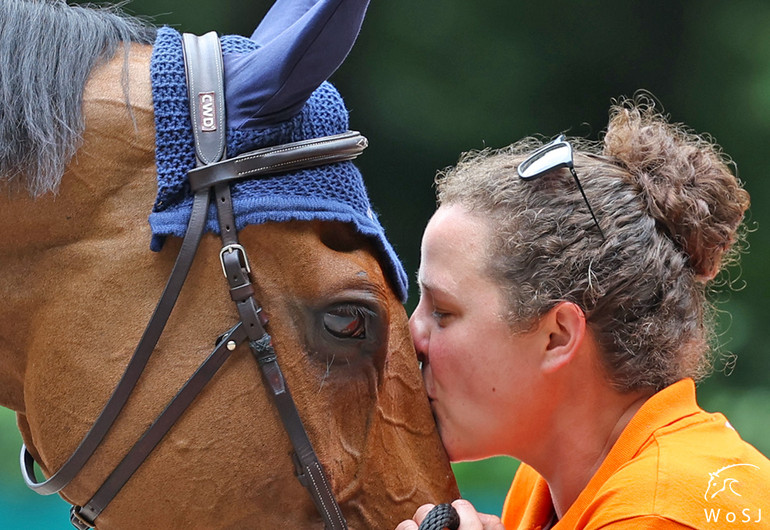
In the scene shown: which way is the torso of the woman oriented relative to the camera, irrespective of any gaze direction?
to the viewer's left

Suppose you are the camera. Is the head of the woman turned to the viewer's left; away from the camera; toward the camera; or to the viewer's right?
to the viewer's left

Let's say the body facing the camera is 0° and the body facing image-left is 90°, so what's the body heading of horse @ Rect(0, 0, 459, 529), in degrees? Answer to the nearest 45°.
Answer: approximately 270°
